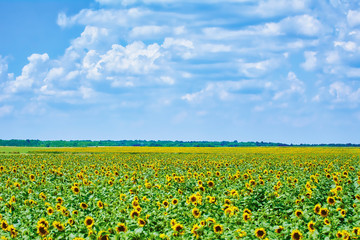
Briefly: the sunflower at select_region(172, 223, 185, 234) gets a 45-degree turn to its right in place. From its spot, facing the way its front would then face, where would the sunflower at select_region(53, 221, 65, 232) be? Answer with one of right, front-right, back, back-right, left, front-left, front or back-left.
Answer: front-right

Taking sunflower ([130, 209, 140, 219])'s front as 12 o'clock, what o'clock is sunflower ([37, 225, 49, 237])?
sunflower ([37, 225, 49, 237]) is roughly at 2 o'clock from sunflower ([130, 209, 140, 219]).

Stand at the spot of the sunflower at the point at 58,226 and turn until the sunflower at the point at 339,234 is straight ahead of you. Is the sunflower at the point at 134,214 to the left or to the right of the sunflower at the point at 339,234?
left

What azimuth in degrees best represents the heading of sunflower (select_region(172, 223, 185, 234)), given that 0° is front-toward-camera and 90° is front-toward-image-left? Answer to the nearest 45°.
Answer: approximately 0°

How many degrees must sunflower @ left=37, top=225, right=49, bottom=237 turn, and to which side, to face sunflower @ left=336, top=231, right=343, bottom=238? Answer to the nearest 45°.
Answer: approximately 45° to its left

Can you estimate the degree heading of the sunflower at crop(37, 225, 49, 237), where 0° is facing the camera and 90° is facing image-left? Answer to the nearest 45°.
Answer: approximately 0°

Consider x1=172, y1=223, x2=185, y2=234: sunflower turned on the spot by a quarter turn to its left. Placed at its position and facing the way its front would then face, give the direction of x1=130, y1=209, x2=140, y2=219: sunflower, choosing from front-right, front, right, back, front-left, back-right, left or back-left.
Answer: back-left

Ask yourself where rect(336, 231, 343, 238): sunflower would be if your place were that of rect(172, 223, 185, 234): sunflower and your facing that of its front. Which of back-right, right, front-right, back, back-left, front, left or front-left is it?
left

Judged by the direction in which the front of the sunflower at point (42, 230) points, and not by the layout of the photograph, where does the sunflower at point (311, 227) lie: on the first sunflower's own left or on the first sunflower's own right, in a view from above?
on the first sunflower's own left

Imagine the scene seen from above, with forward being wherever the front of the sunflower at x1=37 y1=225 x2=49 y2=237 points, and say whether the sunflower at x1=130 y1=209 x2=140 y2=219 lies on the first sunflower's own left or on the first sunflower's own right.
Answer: on the first sunflower's own left

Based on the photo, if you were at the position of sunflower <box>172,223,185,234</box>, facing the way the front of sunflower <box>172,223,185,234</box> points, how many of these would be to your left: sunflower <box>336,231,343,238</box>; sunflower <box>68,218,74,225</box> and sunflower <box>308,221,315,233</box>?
2

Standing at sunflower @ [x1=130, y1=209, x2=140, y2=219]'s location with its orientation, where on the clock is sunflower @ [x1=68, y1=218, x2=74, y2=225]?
sunflower @ [x1=68, y1=218, x2=74, y2=225] is roughly at 3 o'clock from sunflower @ [x1=130, y1=209, x2=140, y2=219].
